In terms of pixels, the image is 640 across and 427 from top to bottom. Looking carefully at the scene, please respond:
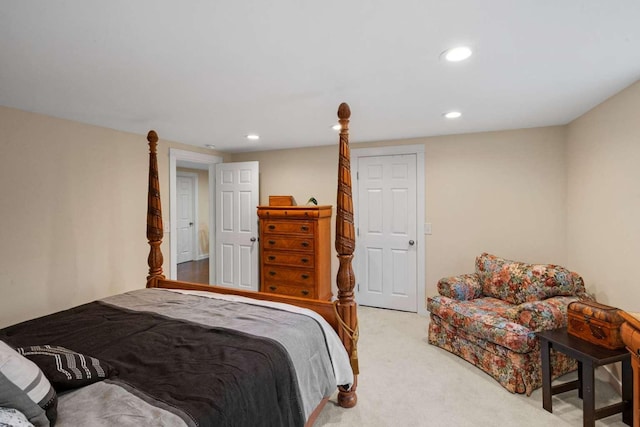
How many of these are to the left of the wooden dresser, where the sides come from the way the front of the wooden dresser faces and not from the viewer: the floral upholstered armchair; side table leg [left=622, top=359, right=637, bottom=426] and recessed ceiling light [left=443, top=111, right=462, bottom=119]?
3

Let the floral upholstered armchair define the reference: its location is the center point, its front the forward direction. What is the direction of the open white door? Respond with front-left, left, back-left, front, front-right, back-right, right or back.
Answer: front-right

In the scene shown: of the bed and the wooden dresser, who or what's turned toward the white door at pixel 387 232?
the bed

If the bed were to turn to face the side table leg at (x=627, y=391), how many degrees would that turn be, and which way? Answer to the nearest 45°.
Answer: approximately 45° to its right

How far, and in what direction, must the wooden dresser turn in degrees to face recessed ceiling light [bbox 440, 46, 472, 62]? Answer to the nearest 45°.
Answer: approximately 45° to its left

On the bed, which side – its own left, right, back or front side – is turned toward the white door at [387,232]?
front

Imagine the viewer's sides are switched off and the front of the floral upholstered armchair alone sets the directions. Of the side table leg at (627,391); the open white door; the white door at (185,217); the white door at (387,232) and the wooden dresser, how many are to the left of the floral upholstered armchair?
1

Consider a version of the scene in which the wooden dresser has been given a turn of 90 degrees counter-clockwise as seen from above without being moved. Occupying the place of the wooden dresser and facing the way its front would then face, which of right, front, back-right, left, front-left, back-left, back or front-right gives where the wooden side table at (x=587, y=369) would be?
front

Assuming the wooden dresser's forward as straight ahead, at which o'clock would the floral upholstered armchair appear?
The floral upholstered armchair is roughly at 9 o'clock from the wooden dresser.

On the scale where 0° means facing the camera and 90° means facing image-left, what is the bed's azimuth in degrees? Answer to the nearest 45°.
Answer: approximately 225°

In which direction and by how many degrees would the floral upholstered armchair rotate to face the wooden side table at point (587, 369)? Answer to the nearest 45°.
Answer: approximately 90° to its left

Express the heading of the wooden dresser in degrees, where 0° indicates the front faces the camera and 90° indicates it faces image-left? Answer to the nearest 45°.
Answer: approximately 45°

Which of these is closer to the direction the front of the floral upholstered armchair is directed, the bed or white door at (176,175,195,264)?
the bed

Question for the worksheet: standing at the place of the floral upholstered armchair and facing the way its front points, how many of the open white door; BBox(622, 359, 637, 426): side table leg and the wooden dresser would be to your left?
1

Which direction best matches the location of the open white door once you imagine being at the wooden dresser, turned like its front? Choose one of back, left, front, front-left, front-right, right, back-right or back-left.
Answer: right

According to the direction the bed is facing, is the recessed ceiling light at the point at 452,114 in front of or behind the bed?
in front

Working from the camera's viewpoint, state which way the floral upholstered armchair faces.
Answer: facing the viewer and to the left of the viewer

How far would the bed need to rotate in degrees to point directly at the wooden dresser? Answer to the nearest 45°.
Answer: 0° — it already faces it

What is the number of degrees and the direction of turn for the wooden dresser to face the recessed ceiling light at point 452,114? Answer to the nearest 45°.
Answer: approximately 90° to its left

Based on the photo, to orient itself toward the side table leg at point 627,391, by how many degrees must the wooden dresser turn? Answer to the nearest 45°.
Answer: approximately 90° to its left

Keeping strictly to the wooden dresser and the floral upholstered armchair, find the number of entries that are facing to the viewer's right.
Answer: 0
